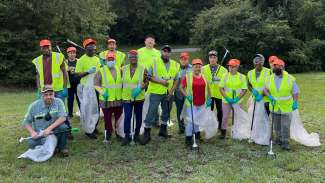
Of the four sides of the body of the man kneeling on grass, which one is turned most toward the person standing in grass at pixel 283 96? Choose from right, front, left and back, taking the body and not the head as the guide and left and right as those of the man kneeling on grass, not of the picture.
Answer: left

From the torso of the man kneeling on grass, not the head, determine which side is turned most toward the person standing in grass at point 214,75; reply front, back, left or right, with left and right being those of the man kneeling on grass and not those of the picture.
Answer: left

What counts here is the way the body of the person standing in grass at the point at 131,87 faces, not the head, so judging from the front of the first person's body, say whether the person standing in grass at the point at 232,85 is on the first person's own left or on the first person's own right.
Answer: on the first person's own left

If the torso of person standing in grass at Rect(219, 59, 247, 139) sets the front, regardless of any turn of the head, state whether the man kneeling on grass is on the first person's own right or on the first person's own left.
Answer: on the first person's own right

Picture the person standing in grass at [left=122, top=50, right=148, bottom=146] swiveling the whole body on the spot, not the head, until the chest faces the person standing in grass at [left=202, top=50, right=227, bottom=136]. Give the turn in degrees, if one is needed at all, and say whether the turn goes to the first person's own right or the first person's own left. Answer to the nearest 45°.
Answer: approximately 90° to the first person's own left

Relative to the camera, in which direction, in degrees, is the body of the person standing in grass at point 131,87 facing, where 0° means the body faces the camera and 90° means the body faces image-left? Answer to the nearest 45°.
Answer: approximately 0°

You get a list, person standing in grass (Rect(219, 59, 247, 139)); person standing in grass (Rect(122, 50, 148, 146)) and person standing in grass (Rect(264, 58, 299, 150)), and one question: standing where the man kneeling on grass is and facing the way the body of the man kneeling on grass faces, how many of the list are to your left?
3
